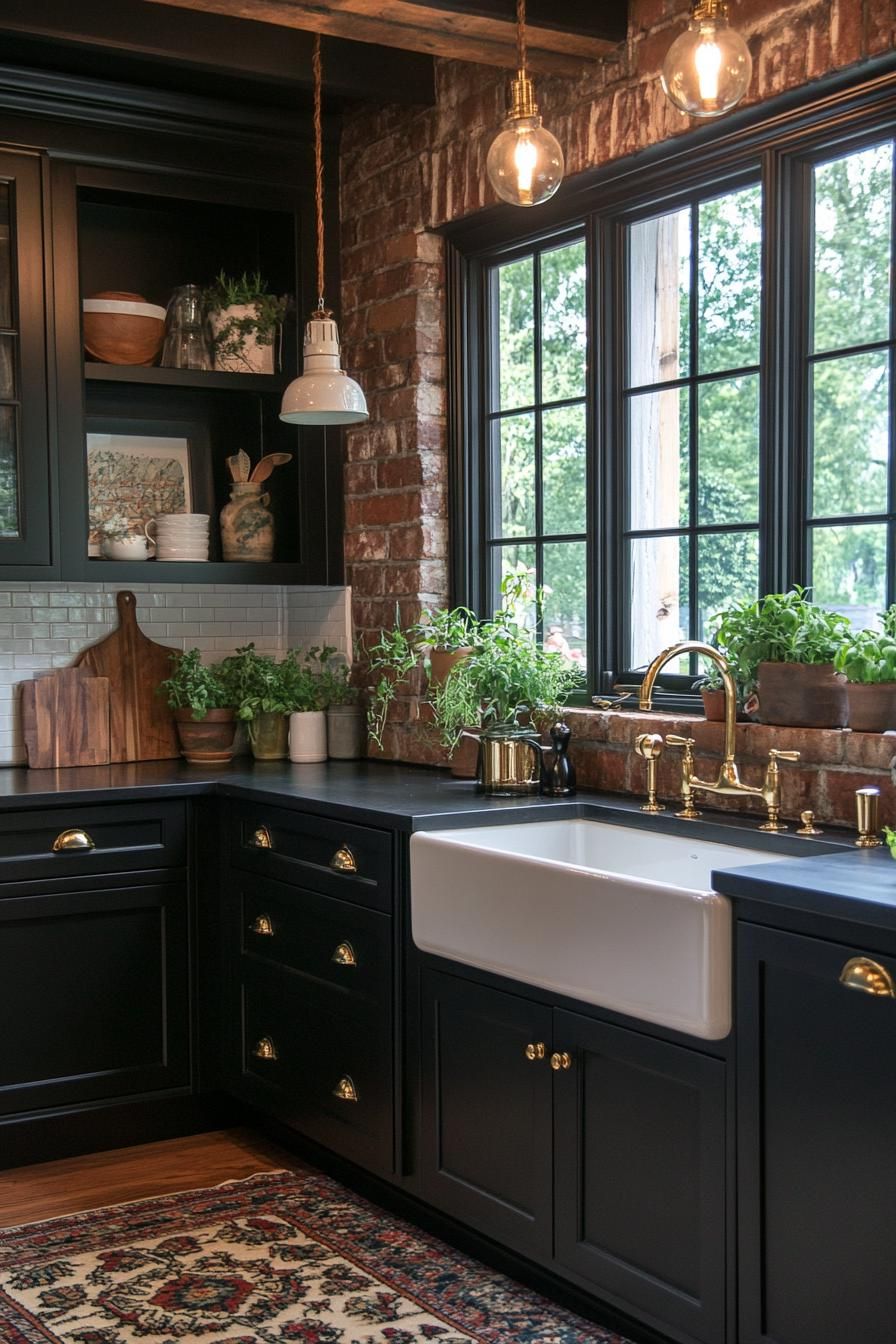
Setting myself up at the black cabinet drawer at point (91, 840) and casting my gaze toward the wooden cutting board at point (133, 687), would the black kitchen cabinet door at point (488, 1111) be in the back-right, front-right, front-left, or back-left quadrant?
back-right

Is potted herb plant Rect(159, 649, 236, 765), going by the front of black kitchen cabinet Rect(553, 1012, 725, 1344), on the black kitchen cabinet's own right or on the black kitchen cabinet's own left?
on the black kitchen cabinet's own right

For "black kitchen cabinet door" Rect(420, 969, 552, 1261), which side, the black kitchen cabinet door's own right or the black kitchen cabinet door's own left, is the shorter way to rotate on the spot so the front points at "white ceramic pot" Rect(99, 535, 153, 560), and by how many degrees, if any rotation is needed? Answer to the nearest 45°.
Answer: approximately 90° to the black kitchen cabinet door's own right

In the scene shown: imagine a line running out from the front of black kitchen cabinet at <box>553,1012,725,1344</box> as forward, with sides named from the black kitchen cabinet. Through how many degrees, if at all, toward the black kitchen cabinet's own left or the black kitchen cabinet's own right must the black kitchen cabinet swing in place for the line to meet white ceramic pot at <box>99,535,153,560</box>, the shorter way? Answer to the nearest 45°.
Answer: approximately 90° to the black kitchen cabinet's own right

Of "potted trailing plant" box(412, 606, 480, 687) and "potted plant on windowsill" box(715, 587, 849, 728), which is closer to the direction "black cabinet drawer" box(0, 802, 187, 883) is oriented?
the potted plant on windowsill

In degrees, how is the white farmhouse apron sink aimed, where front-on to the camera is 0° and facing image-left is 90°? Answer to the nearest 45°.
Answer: approximately 45°

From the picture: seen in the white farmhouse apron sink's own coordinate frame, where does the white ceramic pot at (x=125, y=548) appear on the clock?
The white ceramic pot is roughly at 3 o'clock from the white farmhouse apron sink.

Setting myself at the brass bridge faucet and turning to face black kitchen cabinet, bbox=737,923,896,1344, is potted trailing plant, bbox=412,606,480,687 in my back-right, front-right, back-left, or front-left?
back-right

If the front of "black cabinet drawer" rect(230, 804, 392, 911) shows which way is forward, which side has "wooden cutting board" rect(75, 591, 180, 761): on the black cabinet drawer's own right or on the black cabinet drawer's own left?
on the black cabinet drawer's own right
